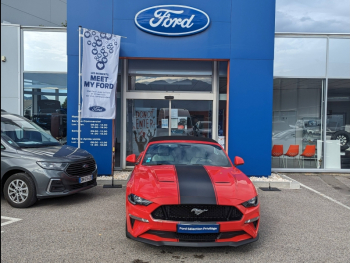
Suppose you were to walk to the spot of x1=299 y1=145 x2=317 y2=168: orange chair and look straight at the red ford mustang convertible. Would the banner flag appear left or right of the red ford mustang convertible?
right

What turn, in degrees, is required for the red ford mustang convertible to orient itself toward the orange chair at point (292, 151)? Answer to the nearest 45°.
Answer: approximately 135° to its left

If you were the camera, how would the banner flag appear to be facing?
facing the viewer

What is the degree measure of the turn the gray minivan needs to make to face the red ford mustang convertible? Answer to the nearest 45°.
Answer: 0° — it already faces it

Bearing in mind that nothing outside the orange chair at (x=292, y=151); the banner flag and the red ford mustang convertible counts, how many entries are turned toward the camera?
2

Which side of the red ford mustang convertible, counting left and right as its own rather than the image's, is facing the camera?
front

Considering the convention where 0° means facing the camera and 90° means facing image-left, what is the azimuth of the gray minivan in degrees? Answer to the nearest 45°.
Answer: approximately 315°

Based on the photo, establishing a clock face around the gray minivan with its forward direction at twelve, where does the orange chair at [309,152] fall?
The orange chair is roughly at 10 o'clock from the gray minivan.

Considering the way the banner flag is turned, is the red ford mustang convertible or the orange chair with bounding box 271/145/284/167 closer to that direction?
the red ford mustang convertible
